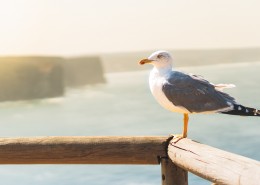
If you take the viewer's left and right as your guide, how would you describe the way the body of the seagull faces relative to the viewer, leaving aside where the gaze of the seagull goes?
facing to the left of the viewer
